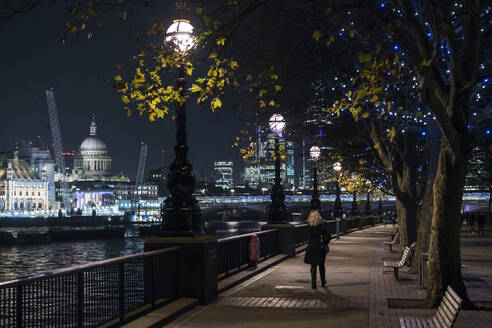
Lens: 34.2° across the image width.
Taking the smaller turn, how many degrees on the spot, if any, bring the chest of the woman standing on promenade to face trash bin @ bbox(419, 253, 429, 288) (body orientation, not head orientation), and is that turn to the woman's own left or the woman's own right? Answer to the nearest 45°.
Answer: approximately 90° to the woman's own right

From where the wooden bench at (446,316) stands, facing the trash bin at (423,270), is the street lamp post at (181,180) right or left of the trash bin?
left

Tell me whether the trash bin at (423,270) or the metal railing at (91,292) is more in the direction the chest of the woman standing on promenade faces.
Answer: the trash bin

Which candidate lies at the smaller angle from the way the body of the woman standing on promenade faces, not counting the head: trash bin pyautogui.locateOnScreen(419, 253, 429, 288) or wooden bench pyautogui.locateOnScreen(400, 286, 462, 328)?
the trash bin

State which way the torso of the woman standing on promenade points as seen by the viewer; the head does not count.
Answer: away from the camera

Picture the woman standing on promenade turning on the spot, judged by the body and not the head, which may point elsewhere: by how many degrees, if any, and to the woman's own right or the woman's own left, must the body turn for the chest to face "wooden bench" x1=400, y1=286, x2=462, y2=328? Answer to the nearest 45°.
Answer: approximately 180°
